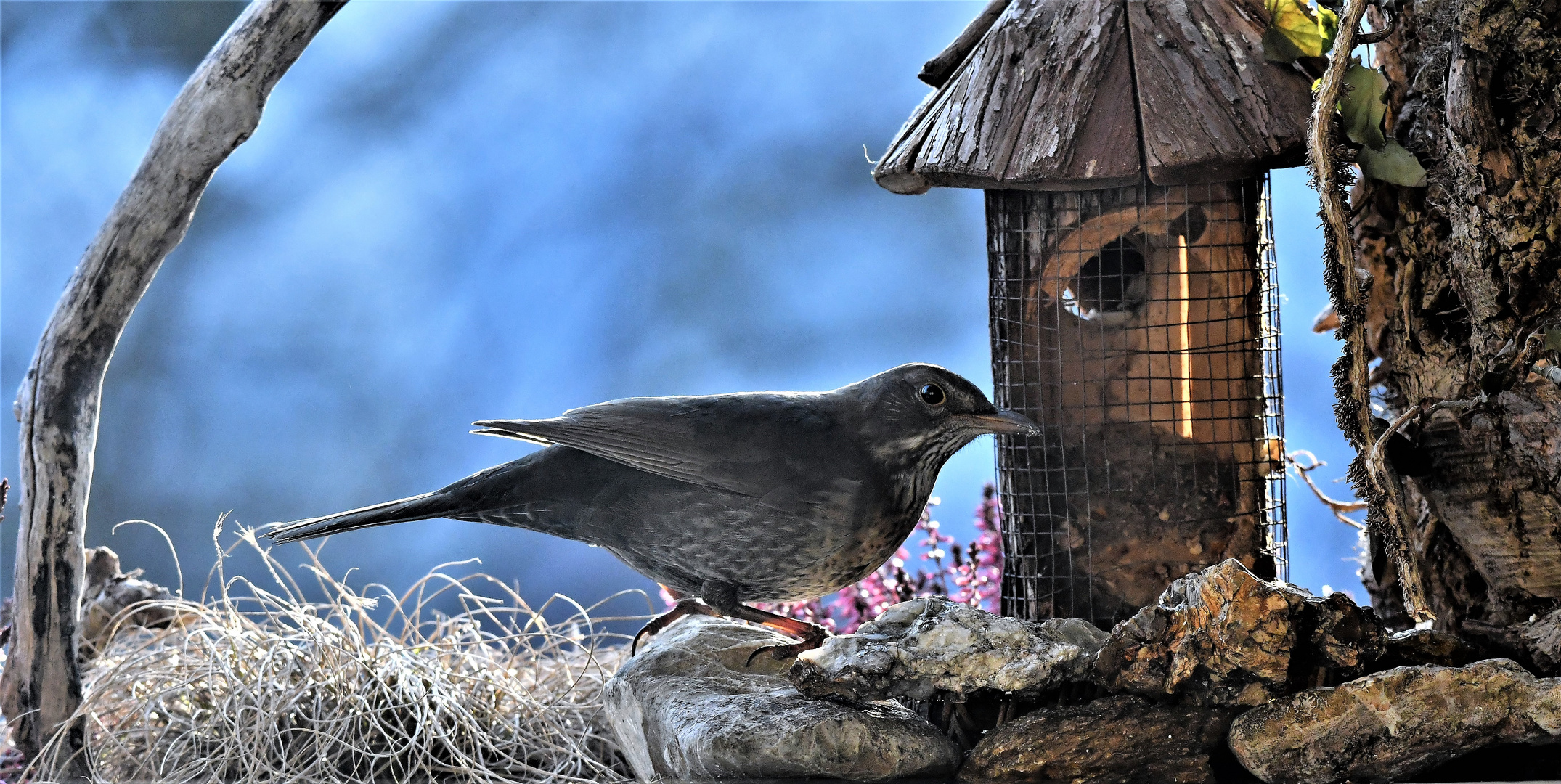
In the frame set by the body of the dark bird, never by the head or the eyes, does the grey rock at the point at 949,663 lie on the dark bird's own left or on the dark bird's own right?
on the dark bird's own right

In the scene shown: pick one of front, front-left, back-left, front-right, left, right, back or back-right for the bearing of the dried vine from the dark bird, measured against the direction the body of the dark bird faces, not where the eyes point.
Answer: front

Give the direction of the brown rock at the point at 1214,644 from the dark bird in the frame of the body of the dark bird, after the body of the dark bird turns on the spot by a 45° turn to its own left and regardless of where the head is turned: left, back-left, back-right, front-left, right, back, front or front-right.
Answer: right

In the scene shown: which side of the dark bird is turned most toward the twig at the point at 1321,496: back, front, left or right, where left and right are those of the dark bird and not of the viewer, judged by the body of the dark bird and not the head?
front

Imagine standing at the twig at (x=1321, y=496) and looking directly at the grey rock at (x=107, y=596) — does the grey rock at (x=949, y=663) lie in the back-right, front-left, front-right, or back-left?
front-left

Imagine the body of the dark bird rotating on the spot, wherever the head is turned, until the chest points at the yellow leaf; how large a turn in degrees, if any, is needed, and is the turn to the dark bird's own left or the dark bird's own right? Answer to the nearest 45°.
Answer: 0° — it already faces it

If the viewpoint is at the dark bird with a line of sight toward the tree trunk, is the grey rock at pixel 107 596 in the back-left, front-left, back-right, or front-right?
back-left

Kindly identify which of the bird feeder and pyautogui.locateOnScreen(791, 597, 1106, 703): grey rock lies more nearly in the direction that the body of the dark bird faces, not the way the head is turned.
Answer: the bird feeder

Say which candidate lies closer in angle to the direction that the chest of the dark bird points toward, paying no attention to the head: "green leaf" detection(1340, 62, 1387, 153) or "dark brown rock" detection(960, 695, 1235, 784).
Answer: the green leaf

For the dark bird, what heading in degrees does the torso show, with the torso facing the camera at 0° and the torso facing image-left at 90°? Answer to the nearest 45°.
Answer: approximately 270°

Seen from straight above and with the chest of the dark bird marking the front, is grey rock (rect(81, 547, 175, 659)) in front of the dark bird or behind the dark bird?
behind

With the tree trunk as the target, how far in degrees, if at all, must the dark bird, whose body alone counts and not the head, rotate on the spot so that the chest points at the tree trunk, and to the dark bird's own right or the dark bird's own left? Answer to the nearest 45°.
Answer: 0° — it already faces it

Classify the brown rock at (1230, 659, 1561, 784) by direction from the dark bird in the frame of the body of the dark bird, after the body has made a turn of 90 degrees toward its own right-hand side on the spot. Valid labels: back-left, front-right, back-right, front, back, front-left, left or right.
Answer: front-left

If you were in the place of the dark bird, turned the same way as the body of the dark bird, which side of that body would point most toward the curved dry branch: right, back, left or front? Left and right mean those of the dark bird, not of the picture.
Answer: back

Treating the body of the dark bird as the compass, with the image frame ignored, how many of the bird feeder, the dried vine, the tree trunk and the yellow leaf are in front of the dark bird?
4

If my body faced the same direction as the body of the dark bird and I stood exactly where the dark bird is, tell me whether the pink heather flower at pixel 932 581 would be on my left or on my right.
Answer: on my left
